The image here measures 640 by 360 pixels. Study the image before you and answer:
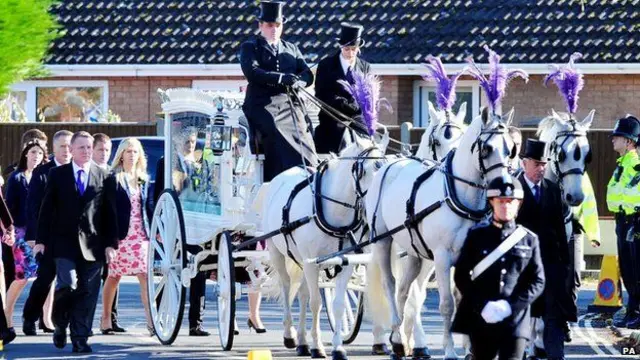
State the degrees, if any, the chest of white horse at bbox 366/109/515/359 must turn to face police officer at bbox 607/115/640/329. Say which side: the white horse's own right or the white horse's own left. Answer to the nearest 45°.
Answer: approximately 90° to the white horse's own left

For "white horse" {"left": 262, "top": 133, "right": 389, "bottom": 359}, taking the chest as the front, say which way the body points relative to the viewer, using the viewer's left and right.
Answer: facing the viewer and to the right of the viewer

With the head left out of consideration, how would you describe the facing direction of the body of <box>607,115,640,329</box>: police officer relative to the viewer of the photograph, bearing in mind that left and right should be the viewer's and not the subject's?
facing to the left of the viewer

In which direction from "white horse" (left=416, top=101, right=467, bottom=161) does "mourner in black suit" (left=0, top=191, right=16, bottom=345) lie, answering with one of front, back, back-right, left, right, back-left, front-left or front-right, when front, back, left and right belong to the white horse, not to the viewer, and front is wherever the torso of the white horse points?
back-right

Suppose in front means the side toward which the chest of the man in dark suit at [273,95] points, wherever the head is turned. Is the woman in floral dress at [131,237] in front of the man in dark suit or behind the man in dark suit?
behind
